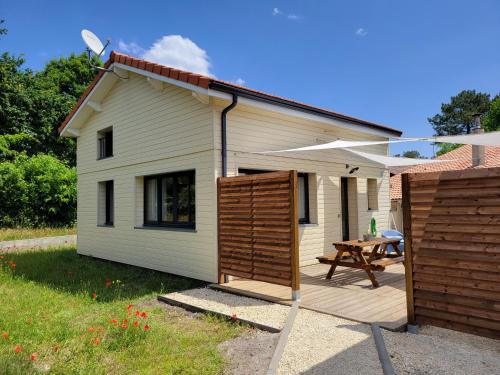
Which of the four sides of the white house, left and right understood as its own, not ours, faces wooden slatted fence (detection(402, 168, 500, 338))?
front

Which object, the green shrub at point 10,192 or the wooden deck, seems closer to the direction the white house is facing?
the wooden deck

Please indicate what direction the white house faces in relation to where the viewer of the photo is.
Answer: facing the viewer and to the right of the viewer

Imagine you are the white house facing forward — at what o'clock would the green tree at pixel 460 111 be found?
The green tree is roughly at 9 o'clock from the white house.

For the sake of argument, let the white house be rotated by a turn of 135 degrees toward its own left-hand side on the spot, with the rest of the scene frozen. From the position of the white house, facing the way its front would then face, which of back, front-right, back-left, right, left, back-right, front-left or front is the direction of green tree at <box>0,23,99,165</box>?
front-left

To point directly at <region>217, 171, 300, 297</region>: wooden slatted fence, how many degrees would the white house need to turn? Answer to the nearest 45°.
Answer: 0° — it already faces it

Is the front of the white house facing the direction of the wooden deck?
yes

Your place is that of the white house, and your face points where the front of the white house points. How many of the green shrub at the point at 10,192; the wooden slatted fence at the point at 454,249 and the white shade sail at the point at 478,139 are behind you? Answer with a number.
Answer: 1

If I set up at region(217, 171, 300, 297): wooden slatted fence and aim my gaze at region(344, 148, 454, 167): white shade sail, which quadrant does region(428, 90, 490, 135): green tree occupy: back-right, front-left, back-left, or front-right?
front-left

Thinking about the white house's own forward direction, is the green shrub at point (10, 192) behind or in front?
behind

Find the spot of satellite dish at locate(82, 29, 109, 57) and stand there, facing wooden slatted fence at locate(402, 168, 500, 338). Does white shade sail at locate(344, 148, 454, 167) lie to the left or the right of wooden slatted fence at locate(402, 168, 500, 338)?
left
